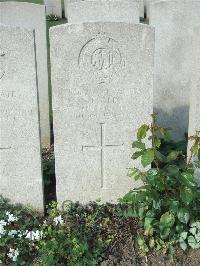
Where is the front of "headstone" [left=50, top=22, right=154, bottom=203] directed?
toward the camera

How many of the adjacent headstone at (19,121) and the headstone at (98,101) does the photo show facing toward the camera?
2

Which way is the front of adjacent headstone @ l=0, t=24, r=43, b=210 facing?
toward the camera

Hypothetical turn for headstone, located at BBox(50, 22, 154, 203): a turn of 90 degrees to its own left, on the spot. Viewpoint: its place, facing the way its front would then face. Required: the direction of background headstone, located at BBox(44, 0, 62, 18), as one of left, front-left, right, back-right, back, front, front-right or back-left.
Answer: left

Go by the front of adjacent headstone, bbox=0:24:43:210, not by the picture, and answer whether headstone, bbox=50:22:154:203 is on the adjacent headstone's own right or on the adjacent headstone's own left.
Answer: on the adjacent headstone's own left

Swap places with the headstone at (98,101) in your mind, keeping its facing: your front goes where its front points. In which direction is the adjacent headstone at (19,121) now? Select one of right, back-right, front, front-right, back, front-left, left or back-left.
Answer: right

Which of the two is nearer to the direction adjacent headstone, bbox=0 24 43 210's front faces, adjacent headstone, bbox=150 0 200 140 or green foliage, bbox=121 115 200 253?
the green foliage

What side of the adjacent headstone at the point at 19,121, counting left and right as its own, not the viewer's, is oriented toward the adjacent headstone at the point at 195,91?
left

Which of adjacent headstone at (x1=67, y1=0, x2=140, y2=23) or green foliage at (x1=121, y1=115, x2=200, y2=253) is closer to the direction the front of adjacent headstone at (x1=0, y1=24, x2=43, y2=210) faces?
the green foliage
